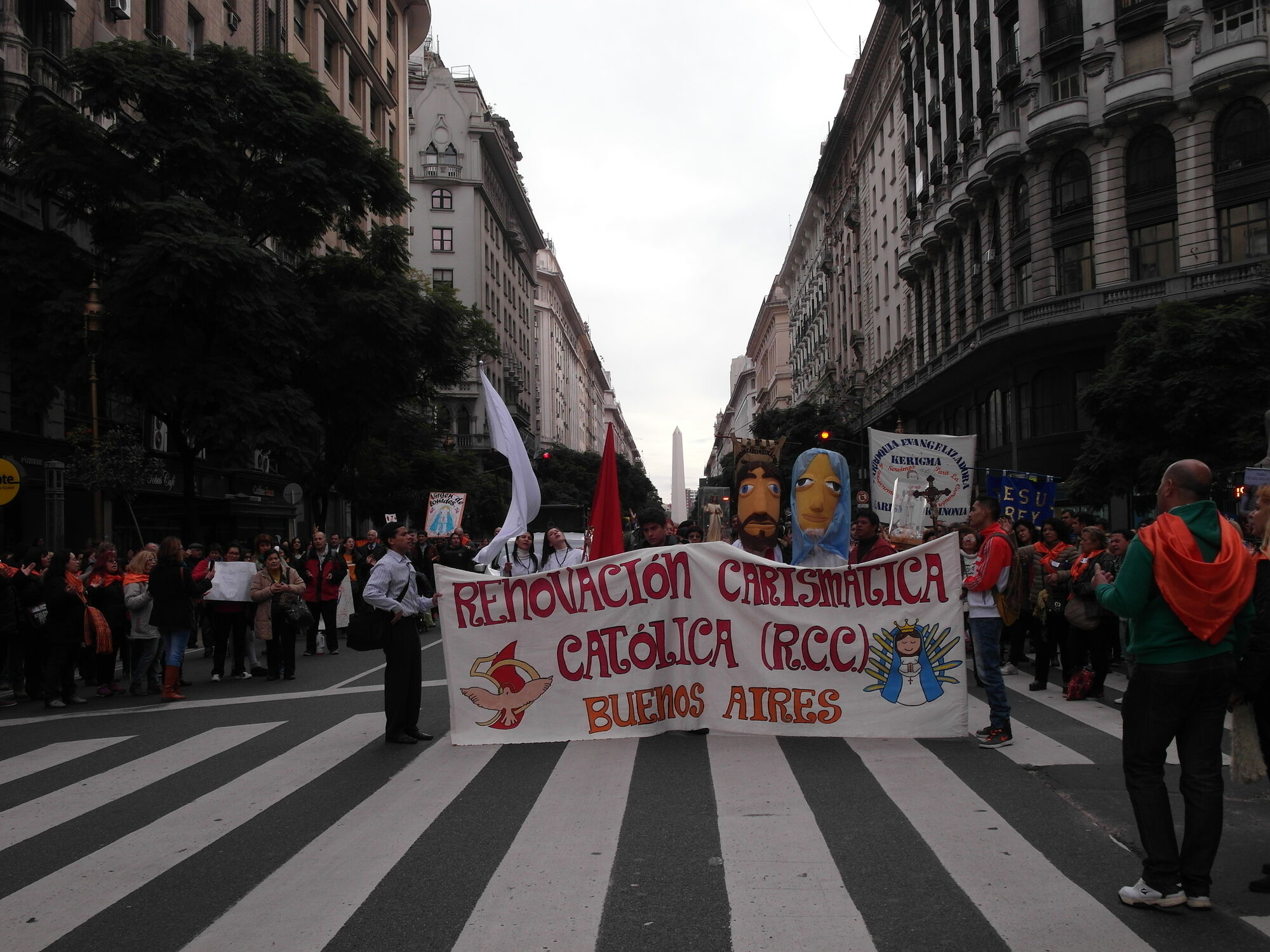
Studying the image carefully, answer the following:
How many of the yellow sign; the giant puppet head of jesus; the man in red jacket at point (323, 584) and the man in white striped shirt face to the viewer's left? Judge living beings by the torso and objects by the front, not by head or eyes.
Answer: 0

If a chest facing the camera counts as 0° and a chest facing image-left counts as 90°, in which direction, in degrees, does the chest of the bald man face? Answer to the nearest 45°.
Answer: approximately 135°

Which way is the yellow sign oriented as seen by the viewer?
toward the camera

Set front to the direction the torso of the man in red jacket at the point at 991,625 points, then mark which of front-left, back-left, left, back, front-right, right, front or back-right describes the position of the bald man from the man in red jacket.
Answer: left

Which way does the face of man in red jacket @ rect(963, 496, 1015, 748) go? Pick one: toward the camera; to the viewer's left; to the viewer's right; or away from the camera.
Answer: to the viewer's left

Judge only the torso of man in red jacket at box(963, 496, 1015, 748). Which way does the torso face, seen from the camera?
to the viewer's left

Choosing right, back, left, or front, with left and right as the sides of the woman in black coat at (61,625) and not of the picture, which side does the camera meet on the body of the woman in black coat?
right

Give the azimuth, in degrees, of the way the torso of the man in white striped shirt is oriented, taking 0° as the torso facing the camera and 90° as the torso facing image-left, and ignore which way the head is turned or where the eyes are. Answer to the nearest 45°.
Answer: approximately 270°

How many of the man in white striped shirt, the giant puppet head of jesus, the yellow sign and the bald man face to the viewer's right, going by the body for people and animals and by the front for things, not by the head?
1

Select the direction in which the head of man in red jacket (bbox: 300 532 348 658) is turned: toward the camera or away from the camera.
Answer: toward the camera

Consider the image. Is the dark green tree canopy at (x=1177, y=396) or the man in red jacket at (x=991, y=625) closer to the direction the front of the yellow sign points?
the man in red jacket

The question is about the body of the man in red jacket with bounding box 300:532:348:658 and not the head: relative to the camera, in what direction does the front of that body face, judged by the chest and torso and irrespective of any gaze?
toward the camera

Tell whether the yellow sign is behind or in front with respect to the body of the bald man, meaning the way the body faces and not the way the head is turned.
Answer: in front
